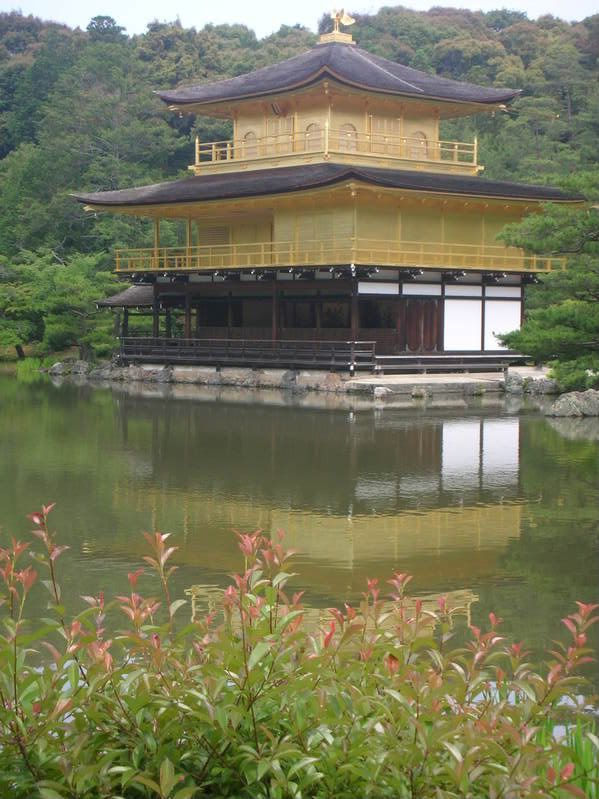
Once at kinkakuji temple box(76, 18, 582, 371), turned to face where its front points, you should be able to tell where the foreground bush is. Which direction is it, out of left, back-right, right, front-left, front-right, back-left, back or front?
front-left

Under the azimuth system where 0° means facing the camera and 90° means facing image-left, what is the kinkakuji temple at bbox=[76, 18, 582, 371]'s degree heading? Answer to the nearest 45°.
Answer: approximately 45°

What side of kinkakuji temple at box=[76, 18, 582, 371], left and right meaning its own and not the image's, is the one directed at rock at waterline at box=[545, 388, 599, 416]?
left
